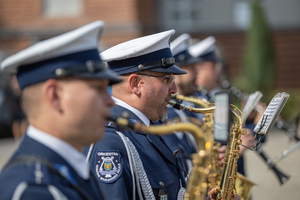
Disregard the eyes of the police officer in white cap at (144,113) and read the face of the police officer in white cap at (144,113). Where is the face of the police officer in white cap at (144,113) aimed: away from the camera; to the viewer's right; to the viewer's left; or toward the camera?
to the viewer's right

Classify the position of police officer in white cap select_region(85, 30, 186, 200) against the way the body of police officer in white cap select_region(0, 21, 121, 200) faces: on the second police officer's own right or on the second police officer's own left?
on the second police officer's own left

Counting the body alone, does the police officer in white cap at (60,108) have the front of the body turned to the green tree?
no

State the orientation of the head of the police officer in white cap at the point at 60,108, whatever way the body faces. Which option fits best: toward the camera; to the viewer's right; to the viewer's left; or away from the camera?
to the viewer's right

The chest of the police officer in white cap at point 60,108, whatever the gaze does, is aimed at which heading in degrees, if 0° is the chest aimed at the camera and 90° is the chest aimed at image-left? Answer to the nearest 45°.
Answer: approximately 270°
